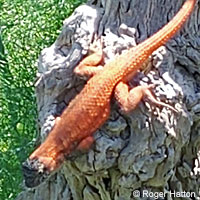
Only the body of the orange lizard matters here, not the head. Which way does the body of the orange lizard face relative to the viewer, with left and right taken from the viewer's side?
facing the viewer and to the left of the viewer
